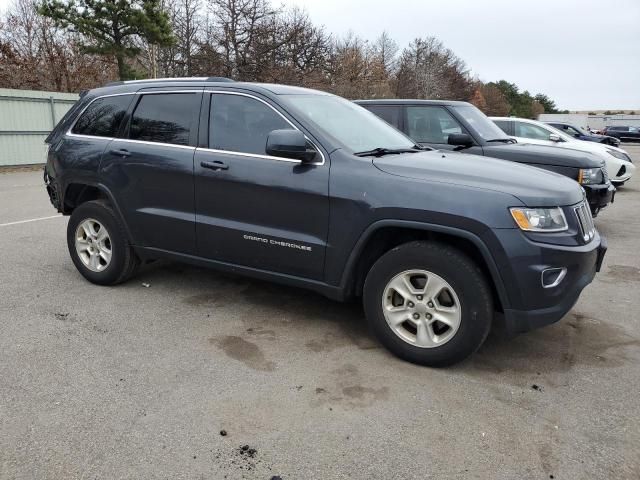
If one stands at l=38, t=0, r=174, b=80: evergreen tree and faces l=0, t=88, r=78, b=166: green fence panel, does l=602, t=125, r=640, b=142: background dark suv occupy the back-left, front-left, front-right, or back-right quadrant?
back-left

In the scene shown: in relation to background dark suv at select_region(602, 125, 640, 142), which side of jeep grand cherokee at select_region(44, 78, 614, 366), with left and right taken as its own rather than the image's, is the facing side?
left

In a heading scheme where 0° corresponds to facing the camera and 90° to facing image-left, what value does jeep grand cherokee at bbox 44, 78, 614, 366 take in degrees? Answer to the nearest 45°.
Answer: approximately 315°

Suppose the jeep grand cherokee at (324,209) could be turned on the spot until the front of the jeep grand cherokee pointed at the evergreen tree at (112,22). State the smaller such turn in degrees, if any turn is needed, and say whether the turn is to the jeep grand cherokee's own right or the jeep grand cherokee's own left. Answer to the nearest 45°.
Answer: approximately 180°

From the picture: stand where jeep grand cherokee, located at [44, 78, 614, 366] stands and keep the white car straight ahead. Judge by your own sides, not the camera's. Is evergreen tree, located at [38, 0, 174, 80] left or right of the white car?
left

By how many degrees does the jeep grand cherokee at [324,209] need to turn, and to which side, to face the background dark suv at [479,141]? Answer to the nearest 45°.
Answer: approximately 90° to its left

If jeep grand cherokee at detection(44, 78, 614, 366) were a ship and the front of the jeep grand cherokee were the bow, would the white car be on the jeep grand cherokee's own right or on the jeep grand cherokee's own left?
on the jeep grand cherokee's own left

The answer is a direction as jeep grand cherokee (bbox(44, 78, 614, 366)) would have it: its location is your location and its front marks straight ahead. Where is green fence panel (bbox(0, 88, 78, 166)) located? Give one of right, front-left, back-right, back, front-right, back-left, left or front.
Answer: back
